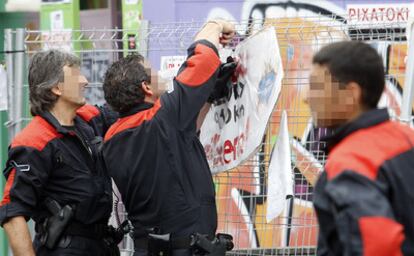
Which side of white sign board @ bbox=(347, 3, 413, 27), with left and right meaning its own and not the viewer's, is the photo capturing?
front

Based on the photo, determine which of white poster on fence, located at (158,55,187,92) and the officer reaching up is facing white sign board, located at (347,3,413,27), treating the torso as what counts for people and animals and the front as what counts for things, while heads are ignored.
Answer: the officer reaching up

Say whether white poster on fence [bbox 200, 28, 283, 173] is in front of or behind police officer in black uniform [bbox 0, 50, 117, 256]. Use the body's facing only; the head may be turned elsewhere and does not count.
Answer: in front

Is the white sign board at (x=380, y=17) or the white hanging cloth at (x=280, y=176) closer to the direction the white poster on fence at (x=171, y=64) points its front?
the white hanging cloth

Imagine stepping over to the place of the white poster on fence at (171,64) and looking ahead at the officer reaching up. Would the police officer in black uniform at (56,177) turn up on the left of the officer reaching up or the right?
right

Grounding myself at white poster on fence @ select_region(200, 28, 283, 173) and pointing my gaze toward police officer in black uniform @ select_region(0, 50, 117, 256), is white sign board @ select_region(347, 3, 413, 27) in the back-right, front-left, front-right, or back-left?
back-right

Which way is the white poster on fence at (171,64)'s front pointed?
toward the camera

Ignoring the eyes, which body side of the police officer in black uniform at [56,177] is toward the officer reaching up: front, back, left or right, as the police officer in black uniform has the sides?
front

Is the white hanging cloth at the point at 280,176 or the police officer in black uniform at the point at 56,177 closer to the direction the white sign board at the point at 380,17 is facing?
the white hanging cloth

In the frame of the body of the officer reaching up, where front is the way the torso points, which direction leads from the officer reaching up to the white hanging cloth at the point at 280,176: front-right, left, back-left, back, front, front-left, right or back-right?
front-right

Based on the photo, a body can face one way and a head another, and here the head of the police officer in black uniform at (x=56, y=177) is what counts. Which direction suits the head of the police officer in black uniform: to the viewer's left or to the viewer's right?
to the viewer's right

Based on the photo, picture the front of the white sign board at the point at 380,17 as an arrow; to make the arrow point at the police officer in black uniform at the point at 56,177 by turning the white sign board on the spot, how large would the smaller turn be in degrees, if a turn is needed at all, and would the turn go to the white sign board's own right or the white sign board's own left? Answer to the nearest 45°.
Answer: approximately 45° to the white sign board's own right

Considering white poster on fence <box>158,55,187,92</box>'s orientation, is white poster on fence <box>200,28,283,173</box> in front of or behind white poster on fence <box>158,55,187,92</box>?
in front
